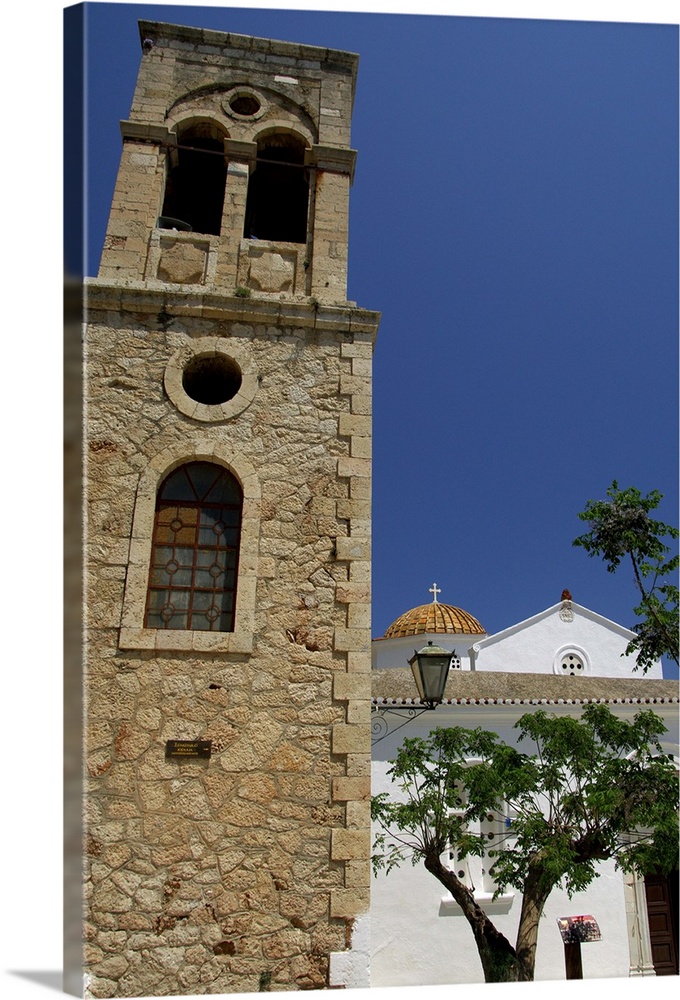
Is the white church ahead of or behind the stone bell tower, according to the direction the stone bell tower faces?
behind

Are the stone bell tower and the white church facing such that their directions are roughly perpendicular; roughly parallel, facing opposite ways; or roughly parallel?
roughly parallel

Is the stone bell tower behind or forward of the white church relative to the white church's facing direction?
forward

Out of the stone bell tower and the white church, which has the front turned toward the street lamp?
the white church

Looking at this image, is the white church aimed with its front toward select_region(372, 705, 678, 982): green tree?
yes

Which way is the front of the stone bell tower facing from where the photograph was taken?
facing the viewer

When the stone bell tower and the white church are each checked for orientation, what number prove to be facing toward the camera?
2

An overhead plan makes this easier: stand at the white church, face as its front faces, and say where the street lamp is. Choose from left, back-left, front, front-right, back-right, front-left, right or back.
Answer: front
